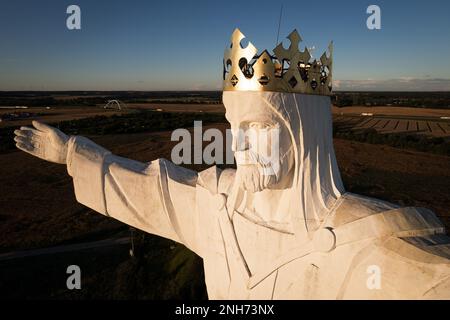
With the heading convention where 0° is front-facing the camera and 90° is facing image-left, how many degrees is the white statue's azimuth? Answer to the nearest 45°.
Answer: approximately 45°
